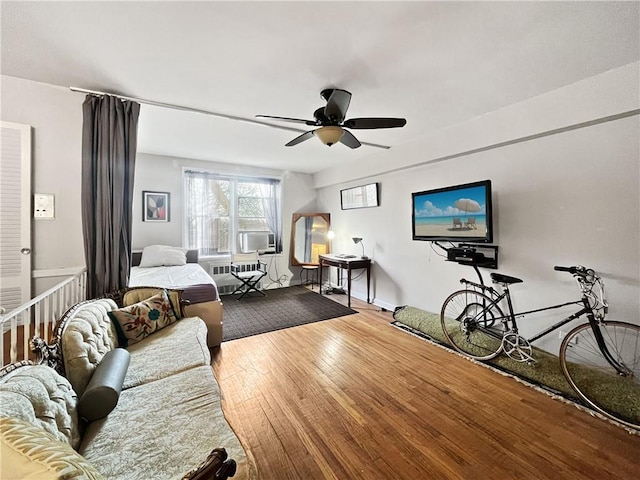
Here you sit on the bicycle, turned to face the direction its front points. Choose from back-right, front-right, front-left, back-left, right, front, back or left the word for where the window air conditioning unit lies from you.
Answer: back-right

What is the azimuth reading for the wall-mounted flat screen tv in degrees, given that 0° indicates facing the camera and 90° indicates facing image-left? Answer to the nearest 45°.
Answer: approximately 45°

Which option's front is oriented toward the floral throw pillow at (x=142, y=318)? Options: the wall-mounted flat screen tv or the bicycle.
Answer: the wall-mounted flat screen tv

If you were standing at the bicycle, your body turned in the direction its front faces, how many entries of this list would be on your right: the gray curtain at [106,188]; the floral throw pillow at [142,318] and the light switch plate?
3

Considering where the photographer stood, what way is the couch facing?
facing to the right of the viewer

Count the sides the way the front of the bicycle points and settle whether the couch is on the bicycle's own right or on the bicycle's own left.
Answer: on the bicycle's own right

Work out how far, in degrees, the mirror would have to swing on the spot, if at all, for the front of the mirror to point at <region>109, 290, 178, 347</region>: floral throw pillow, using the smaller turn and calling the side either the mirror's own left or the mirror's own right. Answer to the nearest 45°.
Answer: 0° — it already faces it
